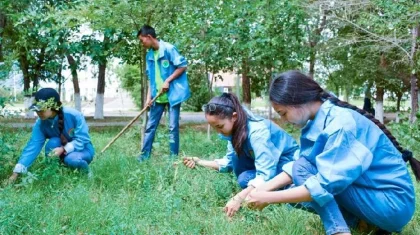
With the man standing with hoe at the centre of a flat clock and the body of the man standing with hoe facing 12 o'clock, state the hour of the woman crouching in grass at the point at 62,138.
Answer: The woman crouching in grass is roughly at 12 o'clock from the man standing with hoe.

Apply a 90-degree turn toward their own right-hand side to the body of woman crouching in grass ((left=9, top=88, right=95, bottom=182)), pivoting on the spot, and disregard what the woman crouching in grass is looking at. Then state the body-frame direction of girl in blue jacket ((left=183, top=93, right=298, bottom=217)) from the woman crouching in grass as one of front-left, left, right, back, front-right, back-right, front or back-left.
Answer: back

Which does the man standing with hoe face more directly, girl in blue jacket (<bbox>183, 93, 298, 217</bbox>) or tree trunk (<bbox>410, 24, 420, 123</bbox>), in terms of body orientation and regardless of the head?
the girl in blue jacket

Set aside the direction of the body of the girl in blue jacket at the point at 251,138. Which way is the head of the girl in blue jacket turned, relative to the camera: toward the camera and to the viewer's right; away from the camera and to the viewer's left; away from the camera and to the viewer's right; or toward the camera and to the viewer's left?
toward the camera and to the viewer's left

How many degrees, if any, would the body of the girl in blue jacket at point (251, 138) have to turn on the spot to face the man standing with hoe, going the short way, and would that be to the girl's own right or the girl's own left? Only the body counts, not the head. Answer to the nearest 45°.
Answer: approximately 90° to the girl's own right

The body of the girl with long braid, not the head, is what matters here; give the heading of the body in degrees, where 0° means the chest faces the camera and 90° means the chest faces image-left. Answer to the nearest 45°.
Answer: approximately 90°

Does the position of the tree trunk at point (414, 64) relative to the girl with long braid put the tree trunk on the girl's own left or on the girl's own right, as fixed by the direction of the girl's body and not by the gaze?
on the girl's own right

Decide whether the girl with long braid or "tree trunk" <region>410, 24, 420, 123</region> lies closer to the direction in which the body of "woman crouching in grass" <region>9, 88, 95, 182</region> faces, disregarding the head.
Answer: the girl with long braid

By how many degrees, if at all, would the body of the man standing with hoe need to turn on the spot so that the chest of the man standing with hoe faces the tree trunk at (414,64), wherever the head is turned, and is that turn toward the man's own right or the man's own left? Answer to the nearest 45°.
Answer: approximately 180°

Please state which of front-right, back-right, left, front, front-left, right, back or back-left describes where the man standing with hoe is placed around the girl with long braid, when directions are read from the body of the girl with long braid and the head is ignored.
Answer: front-right

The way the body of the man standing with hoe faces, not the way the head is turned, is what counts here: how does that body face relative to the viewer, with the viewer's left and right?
facing the viewer and to the left of the viewer
